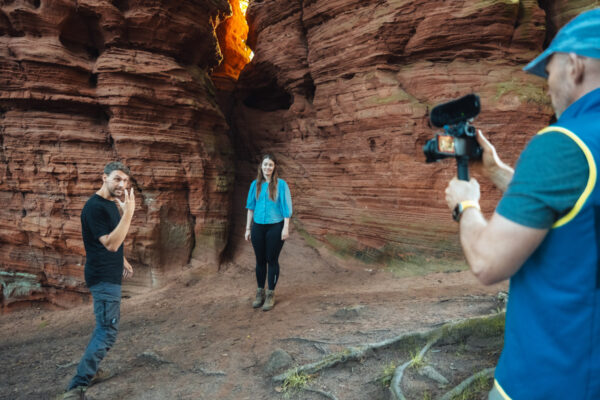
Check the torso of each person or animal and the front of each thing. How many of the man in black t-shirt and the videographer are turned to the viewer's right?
1

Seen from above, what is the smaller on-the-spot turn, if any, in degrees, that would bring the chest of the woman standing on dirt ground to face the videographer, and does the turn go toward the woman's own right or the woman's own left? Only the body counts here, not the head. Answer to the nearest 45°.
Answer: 0° — they already face them

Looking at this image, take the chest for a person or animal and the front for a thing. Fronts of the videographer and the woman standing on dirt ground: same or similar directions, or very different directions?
very different directions

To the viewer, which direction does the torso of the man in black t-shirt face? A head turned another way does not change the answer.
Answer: to the viewer's right

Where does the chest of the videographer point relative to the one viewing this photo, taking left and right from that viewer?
facing away from the viewer and to the left of the viewer

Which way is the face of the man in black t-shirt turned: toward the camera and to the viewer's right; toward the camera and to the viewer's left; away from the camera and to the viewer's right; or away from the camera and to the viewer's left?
toward the camera and to the viewer's right
